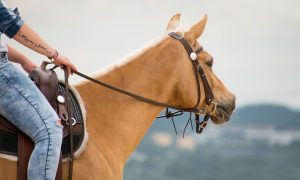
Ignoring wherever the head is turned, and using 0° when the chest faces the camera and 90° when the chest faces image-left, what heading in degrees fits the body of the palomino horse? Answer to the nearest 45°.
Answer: approximately 270°
